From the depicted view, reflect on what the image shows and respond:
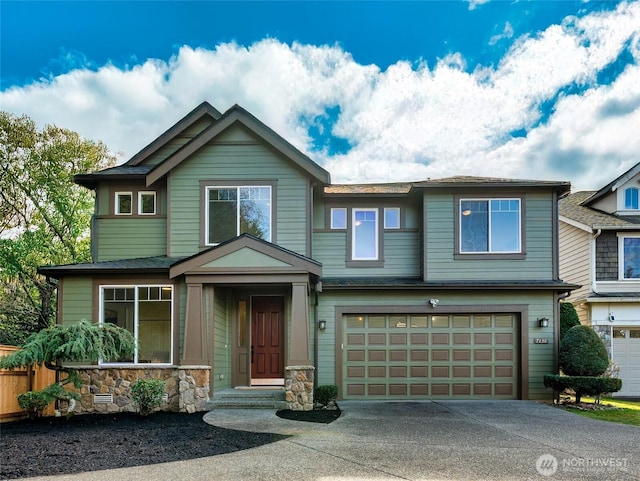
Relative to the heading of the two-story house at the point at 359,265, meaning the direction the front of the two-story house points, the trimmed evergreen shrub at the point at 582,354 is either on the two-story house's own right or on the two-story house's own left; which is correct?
on the two-story house's own left

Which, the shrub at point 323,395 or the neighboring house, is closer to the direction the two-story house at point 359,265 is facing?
the shrub

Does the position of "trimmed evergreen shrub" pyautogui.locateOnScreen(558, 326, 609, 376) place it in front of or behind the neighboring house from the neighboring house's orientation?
in front

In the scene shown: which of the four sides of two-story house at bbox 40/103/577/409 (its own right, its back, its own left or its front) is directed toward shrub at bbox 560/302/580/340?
left

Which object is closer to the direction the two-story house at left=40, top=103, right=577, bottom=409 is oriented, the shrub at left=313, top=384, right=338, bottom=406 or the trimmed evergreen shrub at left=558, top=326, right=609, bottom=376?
the shrub

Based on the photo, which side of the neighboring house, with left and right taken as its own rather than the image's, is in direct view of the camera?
front

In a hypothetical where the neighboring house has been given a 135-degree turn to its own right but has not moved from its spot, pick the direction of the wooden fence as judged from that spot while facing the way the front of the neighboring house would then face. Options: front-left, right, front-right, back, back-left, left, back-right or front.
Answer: left

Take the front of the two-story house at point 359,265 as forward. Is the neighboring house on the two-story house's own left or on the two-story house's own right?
on the two-story house's own left

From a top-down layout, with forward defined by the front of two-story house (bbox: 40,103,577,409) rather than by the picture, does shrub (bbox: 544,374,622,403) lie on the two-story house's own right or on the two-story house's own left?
on the two-story house's own left

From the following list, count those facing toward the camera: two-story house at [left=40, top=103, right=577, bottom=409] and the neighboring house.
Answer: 2

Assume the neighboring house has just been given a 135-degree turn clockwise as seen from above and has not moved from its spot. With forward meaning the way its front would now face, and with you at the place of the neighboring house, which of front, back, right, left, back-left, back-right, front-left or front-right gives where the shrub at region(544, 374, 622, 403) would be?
back-left
